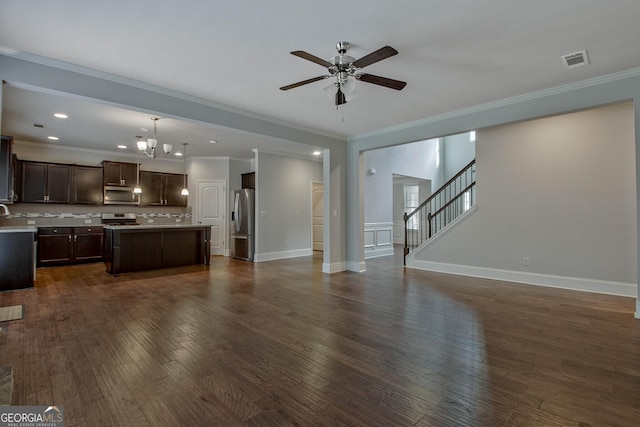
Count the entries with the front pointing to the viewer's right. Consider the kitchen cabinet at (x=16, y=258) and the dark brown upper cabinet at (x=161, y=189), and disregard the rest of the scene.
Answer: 1

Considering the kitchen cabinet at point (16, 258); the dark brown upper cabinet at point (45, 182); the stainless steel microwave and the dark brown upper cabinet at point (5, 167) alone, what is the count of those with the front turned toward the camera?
2

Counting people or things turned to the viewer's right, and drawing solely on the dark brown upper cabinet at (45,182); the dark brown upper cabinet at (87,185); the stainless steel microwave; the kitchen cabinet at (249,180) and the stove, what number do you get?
0

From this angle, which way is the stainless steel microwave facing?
toward the camera

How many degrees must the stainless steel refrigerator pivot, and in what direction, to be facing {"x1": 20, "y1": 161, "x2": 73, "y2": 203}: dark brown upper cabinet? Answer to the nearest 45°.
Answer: approximately 45° to its right

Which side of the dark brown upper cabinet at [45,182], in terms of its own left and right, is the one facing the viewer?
front

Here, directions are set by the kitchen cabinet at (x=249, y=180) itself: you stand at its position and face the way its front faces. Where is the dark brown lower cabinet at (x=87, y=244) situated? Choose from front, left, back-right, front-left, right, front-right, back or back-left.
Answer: front-right

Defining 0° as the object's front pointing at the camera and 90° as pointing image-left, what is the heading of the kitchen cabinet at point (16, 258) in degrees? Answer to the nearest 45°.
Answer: approximately 270°

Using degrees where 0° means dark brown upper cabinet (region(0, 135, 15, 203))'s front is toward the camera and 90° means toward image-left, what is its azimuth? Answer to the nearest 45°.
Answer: approximately 270°

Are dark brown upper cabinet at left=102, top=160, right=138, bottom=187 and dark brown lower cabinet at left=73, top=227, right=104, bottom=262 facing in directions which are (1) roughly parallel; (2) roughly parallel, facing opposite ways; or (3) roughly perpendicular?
roughly parallel

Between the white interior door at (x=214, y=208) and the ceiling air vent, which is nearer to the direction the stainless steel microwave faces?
the ceiling air vent

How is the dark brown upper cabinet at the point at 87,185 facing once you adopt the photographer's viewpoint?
facing the viewer

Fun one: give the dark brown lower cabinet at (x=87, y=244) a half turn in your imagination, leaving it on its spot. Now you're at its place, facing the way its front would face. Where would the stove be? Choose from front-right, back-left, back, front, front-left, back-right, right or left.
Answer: front-right

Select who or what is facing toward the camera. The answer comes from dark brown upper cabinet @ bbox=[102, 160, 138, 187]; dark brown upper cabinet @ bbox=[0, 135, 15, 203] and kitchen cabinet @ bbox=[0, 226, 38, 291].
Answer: dark brown upper cabinet @ bbox=[102, 160, 138, 187]

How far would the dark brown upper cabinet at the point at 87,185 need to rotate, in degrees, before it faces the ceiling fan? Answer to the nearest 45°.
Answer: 0° — it already faces it

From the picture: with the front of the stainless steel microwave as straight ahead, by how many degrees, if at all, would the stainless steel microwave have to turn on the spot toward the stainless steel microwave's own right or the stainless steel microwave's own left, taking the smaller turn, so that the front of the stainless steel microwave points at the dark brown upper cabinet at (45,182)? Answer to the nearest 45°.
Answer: approximately 90° to the stainless steel microwave's own right

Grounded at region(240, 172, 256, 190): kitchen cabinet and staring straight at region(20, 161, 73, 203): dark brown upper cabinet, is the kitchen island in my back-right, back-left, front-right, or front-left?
front-left

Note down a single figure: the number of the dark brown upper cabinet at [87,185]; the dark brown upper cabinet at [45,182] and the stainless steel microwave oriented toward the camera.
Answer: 3

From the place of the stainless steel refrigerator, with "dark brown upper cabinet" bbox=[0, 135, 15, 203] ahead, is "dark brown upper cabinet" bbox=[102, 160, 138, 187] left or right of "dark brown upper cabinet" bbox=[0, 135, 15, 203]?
right
